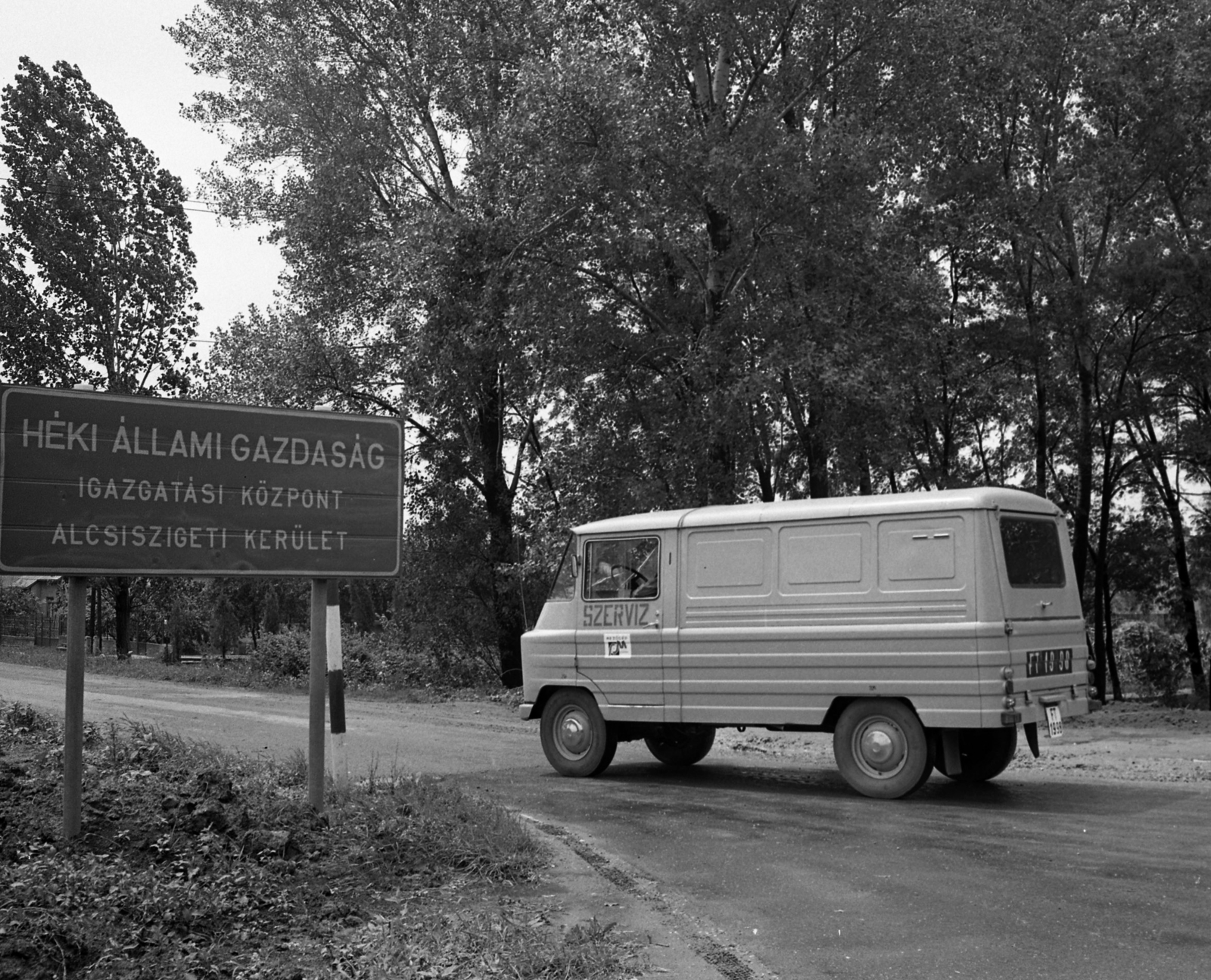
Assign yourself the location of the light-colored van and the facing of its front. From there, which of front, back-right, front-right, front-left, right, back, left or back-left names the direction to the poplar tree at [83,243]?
front

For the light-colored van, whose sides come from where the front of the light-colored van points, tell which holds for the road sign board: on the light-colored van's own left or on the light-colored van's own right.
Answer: on the light-colored van's own left

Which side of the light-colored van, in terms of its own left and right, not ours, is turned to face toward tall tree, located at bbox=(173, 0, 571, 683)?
front

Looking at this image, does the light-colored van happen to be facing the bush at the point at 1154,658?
no

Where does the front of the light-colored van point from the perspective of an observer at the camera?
facing away from the viewer and to the left of the viewer

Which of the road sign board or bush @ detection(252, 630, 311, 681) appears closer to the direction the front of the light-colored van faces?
the bush

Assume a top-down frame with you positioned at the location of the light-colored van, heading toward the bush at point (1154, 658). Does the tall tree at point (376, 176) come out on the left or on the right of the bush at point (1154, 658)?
left

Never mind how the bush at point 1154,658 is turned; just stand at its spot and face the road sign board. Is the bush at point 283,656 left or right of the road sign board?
right

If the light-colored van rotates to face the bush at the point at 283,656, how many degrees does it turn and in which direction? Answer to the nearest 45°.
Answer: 0° — it already faces it

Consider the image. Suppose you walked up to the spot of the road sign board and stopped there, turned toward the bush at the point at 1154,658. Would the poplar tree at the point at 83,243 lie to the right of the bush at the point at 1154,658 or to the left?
left

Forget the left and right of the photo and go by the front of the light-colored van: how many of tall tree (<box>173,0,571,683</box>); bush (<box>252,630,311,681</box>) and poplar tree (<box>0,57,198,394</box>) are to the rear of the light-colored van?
0
